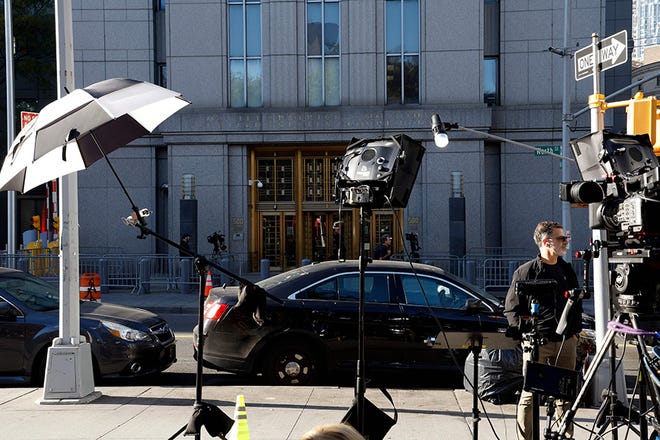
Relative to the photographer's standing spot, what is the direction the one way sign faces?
facing the viewer and to the left of the viewer

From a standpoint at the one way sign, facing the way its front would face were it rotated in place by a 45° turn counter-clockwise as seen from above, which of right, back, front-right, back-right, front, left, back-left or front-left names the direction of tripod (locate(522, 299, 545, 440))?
front

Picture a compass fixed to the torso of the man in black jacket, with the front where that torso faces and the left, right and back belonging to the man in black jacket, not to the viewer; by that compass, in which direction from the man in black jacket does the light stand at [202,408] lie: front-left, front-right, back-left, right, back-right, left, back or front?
right

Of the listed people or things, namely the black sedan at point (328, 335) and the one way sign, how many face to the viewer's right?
1

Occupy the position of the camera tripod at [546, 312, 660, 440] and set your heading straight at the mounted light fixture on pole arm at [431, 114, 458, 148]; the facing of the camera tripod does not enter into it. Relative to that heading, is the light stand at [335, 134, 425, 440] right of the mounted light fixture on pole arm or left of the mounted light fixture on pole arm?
left

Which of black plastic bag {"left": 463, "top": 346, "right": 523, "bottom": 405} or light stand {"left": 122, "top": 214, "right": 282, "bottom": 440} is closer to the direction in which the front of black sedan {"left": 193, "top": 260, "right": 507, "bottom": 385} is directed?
the black plastic bag

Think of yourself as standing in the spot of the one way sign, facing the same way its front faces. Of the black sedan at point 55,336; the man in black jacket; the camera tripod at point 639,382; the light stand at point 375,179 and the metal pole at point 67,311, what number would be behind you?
0

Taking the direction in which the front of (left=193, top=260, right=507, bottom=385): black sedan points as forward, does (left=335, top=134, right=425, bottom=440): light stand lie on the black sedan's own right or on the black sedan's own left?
on the black sedan's own right

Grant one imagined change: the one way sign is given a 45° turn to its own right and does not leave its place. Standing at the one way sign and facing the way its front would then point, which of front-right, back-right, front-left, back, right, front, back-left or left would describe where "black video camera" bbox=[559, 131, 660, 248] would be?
left

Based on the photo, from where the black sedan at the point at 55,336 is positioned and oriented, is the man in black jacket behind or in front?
in front

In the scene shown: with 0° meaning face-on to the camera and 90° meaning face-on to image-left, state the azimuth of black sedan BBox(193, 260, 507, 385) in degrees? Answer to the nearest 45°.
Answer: approximately 270°

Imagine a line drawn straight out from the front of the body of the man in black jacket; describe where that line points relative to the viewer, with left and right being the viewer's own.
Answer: facing the viewer and to the right of the viewer

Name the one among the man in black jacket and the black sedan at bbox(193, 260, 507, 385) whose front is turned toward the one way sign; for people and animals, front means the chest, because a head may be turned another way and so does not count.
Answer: the black sedan

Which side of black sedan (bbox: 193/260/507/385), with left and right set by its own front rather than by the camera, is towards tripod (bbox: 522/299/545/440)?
right

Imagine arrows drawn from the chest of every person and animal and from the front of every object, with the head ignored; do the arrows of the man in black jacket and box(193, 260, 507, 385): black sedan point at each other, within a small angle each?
no

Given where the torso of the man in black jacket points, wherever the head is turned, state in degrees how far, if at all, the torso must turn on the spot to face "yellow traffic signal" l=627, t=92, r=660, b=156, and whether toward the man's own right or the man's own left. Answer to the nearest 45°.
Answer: approximately 90° to the man's own left
